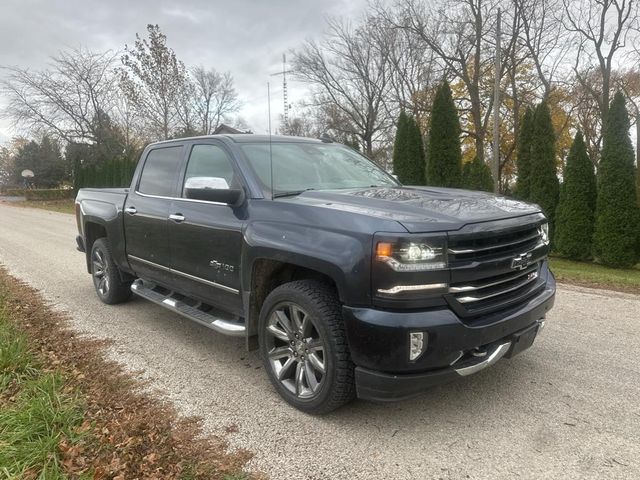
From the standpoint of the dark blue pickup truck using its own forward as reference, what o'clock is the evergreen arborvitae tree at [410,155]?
The evergreen arborvitae tree is roughly at 8 o'clock from the dark blue pickup truck.

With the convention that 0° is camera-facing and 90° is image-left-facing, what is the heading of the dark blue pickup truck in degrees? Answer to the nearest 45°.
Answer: approximately 315°

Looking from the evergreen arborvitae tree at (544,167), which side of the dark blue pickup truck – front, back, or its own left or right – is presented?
left

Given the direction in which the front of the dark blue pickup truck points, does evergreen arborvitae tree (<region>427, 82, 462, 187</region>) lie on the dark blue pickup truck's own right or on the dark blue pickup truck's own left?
on the dark blue pickup truck's own left

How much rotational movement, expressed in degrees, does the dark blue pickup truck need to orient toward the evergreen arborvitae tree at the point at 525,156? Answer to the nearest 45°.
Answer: approximately 90° to its left

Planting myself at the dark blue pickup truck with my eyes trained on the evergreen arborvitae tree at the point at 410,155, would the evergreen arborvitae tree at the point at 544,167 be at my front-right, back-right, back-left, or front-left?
front-right

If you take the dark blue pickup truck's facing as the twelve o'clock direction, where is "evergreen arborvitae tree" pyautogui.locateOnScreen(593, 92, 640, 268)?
The evergreen arborvitae tree is roughly at 9 o'clock from the dark blue pickup truck.

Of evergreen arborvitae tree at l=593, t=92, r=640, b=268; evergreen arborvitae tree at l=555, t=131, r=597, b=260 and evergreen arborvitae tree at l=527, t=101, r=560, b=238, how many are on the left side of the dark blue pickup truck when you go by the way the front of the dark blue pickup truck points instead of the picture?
3
